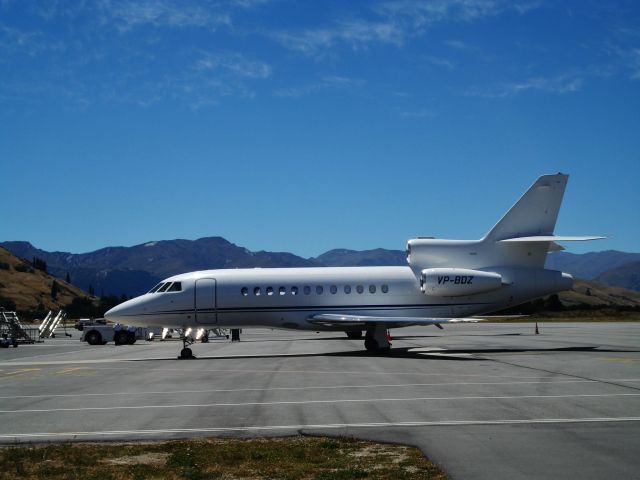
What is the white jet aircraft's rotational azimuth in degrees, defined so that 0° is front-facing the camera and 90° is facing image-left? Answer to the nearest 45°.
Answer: approximately 90°

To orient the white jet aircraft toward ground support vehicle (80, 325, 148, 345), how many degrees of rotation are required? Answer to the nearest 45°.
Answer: approximately 45° to its right
